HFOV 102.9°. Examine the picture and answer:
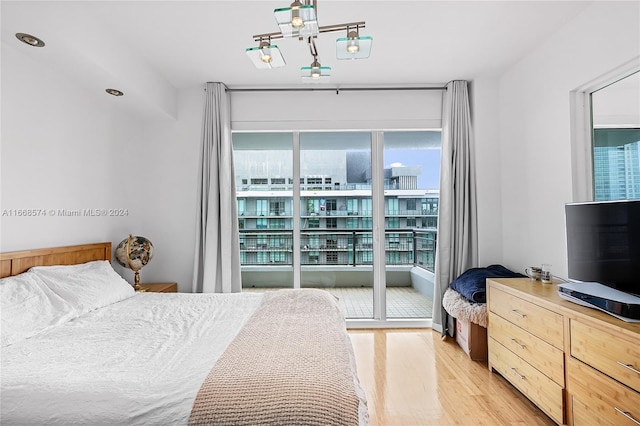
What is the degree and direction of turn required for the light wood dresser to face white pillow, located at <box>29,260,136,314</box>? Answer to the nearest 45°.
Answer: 0° — it already faces it

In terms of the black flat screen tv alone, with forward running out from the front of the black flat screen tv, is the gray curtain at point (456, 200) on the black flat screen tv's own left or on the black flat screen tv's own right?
on the black flat screen tv's own right

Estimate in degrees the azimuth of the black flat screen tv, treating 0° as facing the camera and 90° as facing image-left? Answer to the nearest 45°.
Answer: approximately 45°

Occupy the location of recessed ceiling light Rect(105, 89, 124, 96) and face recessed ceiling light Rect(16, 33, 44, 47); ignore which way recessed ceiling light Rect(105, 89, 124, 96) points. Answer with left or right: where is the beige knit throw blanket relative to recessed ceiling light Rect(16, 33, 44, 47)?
left

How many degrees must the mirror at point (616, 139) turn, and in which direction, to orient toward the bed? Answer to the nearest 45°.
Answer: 0° — it already faces it

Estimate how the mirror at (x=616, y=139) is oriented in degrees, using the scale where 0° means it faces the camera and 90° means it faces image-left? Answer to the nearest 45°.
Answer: approximately 45°
